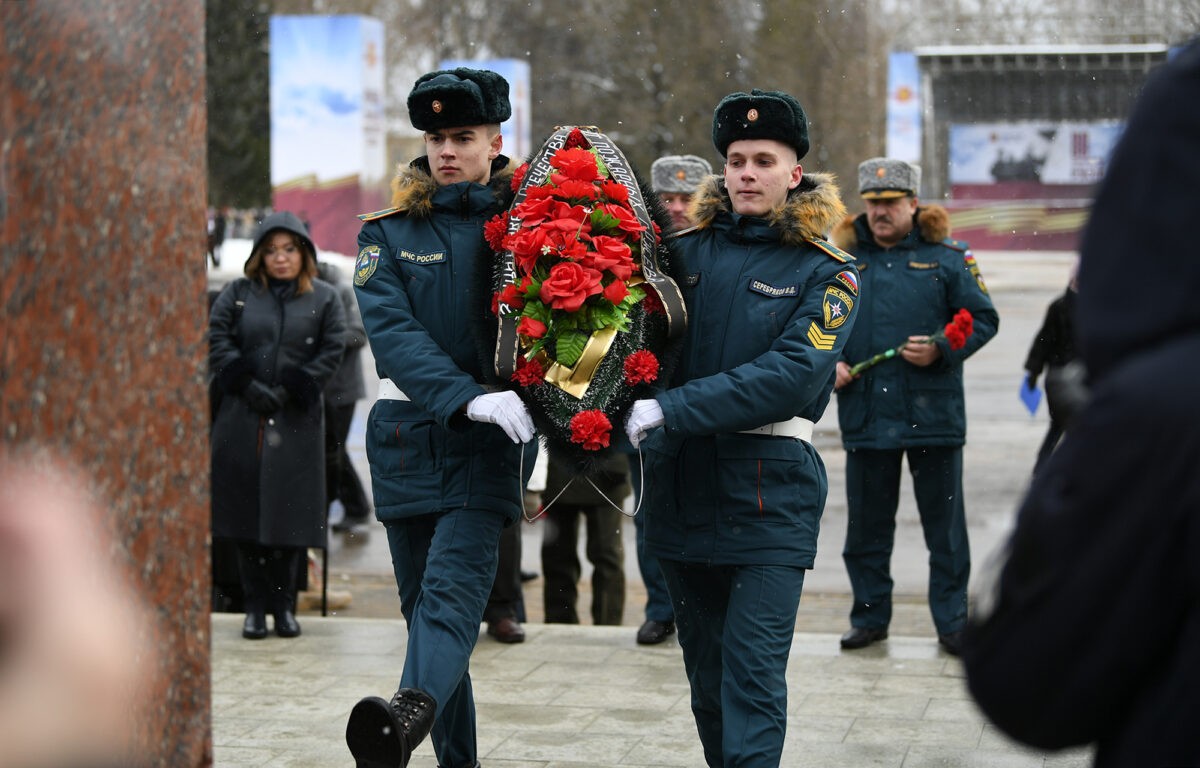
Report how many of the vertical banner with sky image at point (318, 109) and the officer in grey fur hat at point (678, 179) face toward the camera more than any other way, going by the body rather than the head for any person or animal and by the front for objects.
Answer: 2

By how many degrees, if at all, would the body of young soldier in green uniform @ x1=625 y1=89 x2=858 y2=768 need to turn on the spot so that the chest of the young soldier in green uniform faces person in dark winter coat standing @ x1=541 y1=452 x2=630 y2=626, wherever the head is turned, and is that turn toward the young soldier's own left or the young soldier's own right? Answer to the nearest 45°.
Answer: approximately 135° to the young soldier's own right

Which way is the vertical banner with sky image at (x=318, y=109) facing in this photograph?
toward the camera

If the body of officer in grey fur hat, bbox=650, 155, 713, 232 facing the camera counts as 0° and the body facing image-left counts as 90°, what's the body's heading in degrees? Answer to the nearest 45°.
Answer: approximately 0°

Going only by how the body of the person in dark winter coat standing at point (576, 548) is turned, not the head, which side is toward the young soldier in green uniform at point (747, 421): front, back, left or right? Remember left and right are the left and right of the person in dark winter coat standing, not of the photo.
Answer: front

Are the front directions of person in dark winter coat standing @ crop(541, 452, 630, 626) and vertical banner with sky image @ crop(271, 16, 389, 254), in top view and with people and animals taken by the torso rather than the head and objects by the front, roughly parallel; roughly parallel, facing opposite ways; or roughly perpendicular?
roughly parallel

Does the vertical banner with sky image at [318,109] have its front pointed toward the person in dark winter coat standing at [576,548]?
yes

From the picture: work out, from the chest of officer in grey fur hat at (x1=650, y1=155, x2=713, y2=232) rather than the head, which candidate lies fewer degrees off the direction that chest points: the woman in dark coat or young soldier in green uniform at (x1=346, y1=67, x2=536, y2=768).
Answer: the young soldier in green uniform

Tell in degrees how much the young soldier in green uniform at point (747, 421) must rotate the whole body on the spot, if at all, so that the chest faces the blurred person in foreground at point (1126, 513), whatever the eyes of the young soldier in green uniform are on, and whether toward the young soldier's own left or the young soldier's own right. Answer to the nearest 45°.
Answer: approximately 45° to the young soldier's own left

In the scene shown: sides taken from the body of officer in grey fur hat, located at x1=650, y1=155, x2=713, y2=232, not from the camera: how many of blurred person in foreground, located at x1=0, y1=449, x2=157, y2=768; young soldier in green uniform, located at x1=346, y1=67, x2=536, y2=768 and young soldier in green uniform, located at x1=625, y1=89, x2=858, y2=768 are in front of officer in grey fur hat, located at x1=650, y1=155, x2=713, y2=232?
3

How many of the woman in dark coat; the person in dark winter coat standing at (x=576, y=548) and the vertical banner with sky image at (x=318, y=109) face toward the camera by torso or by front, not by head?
3

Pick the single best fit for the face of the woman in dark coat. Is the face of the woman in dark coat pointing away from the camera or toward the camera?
toward the camera

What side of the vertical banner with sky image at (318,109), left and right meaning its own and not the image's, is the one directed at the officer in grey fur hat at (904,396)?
front

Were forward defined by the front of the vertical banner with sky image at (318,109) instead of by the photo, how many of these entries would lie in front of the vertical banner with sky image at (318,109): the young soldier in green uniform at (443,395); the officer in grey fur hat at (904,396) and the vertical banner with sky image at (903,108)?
2

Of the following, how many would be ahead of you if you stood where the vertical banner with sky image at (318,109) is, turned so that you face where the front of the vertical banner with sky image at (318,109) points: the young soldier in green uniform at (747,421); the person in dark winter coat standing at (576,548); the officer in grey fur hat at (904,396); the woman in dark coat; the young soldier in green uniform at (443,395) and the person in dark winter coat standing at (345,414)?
6

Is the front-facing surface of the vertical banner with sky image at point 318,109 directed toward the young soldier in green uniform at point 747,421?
yes

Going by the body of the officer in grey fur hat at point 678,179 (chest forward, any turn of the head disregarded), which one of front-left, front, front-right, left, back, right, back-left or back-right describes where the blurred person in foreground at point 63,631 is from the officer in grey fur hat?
front

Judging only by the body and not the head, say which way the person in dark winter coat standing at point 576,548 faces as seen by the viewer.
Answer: toward the camera

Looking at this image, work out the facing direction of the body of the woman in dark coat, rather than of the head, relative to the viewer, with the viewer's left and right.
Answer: facing the viewer

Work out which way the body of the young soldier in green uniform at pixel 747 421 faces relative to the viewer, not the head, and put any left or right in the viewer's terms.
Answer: facing the viewer and to the left of the viewer

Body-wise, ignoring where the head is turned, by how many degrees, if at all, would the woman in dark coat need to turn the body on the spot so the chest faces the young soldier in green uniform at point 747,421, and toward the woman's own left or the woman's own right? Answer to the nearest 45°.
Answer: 0° — they already face them
